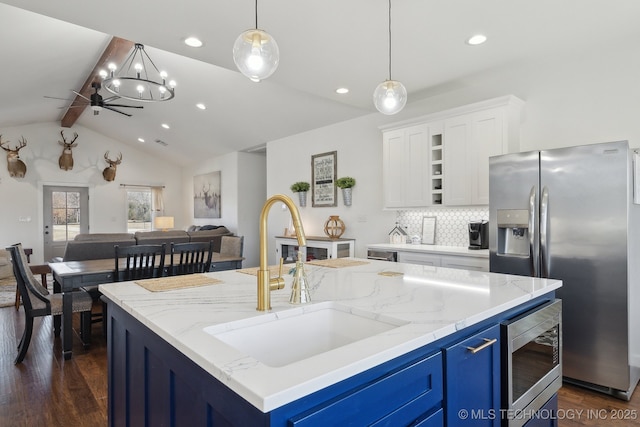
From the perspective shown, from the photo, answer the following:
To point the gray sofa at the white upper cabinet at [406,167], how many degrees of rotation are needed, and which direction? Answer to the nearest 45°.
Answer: approximately 135° to its right

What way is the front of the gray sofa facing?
away from the camera

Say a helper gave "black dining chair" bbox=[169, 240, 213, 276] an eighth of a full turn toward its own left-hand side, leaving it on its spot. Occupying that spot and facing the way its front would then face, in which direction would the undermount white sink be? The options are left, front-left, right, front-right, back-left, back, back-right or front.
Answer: back-left

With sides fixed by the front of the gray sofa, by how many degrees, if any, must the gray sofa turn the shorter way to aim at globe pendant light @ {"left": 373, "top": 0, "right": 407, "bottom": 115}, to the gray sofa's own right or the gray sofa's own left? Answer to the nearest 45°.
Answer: approximately 135° to the gray sofa's own right

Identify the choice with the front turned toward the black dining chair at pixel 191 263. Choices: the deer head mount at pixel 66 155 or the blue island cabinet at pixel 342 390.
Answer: the deer head mount

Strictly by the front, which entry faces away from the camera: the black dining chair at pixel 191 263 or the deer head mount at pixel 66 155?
the black dining chair

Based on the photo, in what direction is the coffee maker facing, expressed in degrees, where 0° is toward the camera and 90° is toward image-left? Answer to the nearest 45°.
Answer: approximately 45°

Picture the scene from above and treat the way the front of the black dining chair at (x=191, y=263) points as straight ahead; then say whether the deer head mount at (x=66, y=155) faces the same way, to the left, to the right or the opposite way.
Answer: the opposite way

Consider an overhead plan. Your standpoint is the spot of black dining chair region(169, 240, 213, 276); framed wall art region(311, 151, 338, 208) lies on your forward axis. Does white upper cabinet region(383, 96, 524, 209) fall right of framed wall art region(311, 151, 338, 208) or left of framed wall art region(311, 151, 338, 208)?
right

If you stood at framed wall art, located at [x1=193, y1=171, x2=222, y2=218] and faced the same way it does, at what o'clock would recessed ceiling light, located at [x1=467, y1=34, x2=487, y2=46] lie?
The recessed ceiling light is roughly at 10 o'clock from the framed wall art.

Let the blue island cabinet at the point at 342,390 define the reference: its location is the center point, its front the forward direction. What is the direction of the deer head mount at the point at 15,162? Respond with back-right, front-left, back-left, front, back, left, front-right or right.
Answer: back

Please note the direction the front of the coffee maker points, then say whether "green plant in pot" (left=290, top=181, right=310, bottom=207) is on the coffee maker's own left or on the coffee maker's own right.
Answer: on the coffee maker's own right
